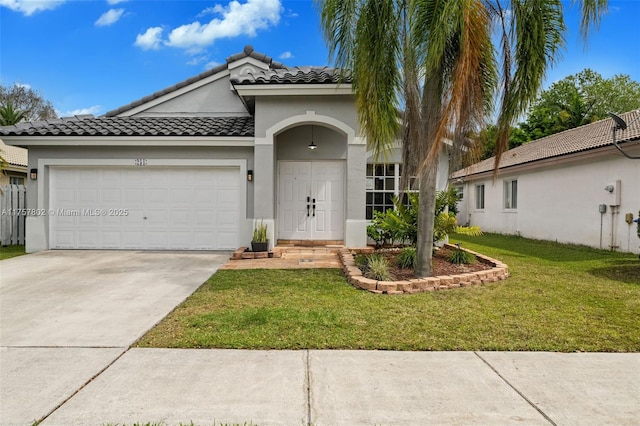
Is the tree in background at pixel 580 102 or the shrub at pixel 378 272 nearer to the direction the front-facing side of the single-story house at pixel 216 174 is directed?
the shrub

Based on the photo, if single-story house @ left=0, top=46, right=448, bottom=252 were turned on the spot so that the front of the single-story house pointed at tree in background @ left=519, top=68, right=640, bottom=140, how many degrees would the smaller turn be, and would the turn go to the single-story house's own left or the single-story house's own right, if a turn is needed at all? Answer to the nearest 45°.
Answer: approximately 135° to the single-story house's own left

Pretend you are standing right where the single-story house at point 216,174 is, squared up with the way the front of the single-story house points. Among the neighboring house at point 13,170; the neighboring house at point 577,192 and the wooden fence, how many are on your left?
1

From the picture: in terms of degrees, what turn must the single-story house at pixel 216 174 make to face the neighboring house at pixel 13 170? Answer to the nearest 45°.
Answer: approximately 135° to its right

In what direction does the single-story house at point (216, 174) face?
toward the camera

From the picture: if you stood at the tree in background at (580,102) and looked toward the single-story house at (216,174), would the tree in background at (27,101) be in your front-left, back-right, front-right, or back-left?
front-right

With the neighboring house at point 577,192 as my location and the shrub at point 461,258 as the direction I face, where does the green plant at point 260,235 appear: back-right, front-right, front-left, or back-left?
front-right

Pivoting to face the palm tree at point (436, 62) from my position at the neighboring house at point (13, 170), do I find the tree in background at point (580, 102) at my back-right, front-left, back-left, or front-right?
front-left

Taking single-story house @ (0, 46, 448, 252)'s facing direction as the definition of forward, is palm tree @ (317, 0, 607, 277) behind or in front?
in front

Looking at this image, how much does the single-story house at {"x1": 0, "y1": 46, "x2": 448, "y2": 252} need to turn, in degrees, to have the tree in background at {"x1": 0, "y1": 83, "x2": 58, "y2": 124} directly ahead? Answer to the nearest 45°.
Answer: approximately 135° to its right

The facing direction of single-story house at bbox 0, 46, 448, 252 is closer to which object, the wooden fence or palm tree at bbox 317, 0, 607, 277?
the palm tree

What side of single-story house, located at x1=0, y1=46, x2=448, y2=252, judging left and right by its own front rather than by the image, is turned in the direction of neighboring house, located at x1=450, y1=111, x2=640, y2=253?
left

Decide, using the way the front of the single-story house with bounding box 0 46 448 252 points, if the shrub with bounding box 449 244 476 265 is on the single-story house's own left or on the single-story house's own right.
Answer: on the single-story house's own left

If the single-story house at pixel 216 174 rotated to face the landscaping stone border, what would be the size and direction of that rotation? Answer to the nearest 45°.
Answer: approximately 45° to its left
